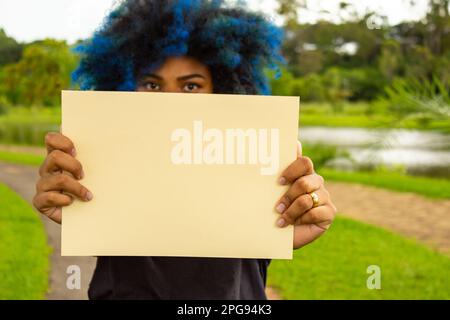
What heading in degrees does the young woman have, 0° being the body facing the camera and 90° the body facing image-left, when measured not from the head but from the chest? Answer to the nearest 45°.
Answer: approximately 0°

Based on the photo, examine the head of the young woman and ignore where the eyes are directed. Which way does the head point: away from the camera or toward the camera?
toward the camera

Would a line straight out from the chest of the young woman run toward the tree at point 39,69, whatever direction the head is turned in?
no
